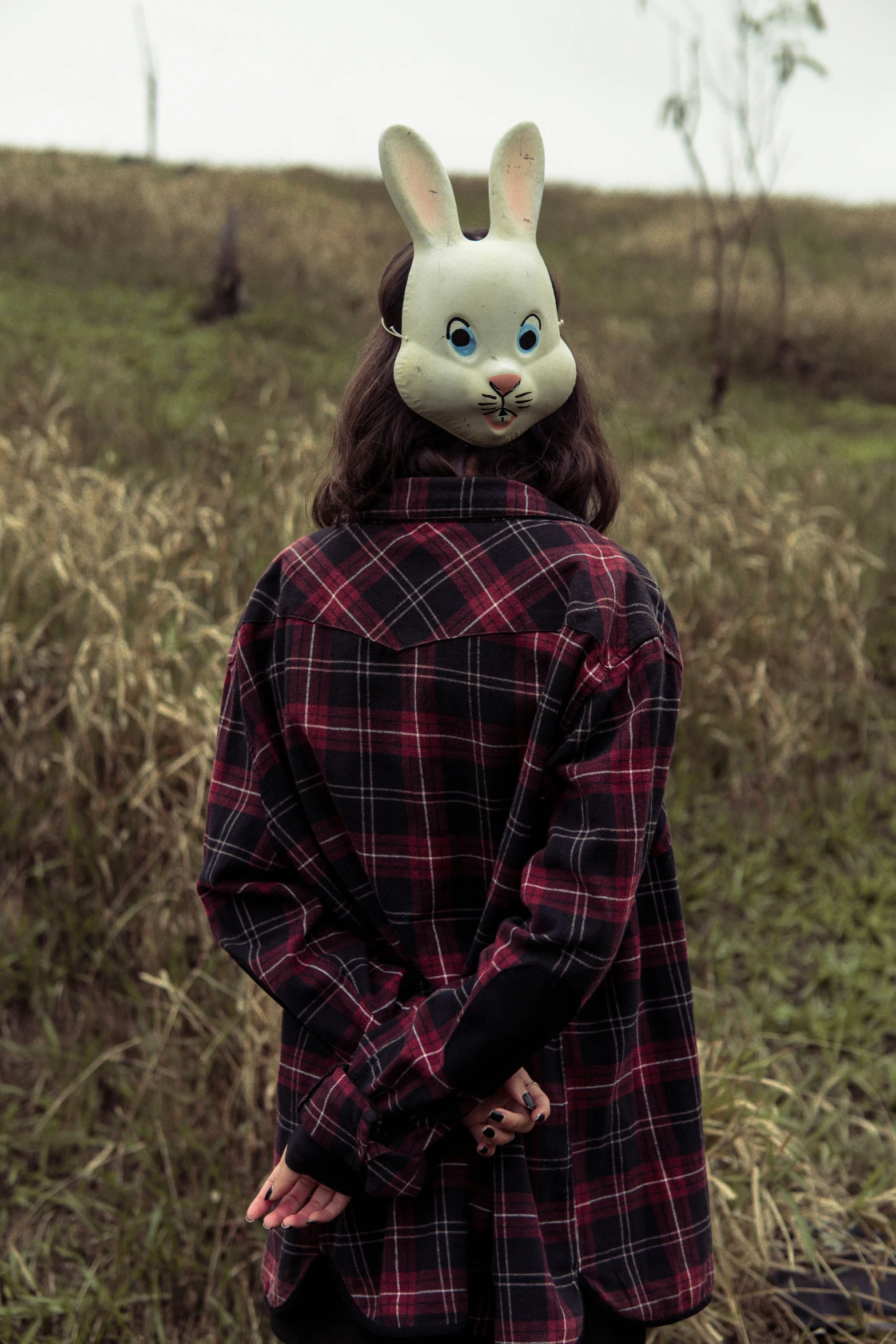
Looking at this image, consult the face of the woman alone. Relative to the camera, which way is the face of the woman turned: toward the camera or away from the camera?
away from the camera

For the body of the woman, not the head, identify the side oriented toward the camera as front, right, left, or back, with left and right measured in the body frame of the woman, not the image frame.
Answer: back
